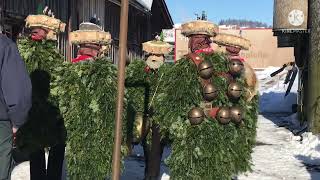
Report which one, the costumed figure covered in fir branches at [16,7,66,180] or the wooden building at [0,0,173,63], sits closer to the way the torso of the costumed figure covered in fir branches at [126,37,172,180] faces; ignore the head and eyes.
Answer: the costumed figure covered in fir branches

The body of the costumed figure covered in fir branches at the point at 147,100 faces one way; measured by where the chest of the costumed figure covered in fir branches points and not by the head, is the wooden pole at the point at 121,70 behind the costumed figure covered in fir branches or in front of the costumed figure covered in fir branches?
in front

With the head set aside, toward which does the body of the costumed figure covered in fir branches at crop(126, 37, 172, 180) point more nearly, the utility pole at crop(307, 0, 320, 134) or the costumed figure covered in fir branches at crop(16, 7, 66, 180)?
the costumed figure covered in fir branches

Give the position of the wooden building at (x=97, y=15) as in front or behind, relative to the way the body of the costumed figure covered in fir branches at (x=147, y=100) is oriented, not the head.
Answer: behind

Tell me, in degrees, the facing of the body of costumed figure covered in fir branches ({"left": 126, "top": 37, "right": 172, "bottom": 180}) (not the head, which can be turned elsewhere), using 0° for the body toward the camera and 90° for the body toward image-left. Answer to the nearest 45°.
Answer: approximately 0°

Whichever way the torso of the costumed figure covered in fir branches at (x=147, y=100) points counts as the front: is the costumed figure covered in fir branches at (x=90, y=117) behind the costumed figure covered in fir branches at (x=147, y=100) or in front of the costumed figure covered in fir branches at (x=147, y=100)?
in front

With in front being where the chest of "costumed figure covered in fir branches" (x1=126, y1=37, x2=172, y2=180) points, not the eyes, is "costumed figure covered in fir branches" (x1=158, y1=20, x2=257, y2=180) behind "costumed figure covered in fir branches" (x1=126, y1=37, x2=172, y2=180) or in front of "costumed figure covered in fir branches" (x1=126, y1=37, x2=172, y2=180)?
in front
